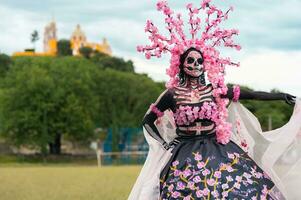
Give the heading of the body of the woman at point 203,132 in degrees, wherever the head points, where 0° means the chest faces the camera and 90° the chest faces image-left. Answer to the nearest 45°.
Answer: approximately 0°

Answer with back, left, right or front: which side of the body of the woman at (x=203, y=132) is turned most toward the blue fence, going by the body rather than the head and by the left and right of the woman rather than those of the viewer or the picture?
back

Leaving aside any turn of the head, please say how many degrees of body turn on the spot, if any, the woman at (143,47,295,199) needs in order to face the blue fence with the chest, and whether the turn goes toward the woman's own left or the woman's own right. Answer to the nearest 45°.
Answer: approximately 180°
